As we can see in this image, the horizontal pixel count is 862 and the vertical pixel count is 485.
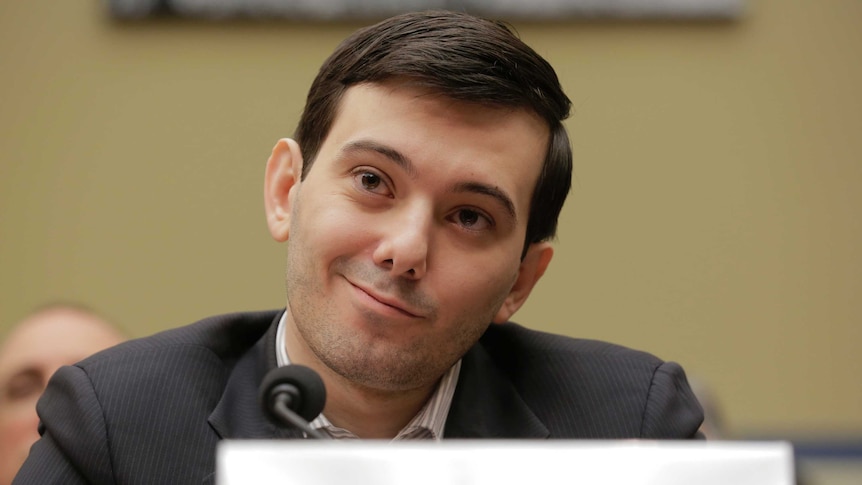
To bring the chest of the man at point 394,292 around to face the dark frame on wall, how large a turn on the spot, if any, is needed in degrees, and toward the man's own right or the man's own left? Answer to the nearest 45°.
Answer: approximately 180°

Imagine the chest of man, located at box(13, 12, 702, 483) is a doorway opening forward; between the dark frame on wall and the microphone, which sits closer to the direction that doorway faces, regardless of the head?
the microphone

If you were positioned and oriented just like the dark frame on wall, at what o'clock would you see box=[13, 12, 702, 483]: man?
The man is roughly at 12 o'clock from the dark frame on wall.

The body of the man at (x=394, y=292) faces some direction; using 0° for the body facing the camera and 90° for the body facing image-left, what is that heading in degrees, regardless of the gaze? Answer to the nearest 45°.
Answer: approximately 0°

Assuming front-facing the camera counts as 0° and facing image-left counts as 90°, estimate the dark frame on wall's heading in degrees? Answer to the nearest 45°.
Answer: approximately 0°

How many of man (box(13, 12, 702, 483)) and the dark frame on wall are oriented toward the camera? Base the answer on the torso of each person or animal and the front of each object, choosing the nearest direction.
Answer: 2

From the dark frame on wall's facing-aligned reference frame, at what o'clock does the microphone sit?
The microphone is roughly at 12 o'clock from the dark frame on wall.
